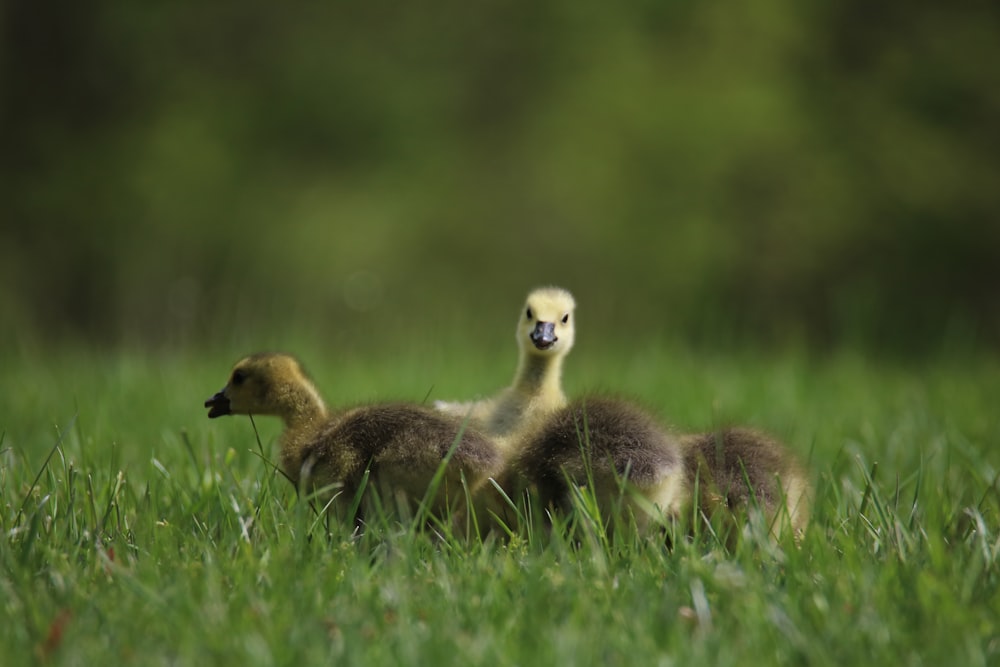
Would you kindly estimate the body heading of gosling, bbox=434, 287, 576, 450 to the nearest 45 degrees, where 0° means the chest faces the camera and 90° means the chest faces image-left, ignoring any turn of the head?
approximately 315°
